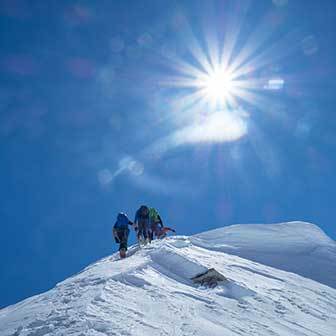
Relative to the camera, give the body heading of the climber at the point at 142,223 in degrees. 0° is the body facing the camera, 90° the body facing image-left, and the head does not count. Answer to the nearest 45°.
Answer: approximately 180°
